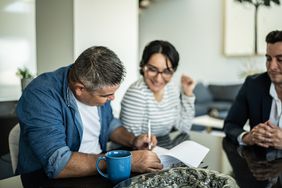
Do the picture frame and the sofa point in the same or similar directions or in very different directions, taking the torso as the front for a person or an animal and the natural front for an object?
same or similar directions

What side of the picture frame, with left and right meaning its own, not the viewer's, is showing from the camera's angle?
front

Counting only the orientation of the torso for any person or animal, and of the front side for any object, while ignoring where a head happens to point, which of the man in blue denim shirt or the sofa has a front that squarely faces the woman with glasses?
the sofa

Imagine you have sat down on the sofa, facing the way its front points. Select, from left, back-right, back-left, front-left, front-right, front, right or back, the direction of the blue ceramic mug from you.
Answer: front

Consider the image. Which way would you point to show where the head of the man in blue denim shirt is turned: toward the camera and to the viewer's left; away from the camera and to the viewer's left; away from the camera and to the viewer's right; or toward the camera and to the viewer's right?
toward the camera and to the viewer's right

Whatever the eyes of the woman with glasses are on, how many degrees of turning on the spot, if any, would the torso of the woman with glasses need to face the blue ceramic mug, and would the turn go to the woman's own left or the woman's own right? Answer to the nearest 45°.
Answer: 0° — they already face it

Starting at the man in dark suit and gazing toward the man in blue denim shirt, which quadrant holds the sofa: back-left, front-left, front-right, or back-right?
back-right

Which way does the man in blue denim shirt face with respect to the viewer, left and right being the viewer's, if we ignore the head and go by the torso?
facing the viewer and to the right of the viewer

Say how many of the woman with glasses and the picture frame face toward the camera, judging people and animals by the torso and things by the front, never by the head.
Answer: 2

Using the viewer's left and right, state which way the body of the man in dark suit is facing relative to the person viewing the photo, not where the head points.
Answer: facing the viewer and to the left of the viewer

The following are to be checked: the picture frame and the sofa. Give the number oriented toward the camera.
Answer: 2

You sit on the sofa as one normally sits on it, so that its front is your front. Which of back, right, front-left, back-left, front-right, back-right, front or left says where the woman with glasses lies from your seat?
front

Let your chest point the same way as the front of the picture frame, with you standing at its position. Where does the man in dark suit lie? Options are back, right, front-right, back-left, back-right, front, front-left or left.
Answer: front

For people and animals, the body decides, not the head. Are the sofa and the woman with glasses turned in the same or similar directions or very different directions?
same or similar directions
